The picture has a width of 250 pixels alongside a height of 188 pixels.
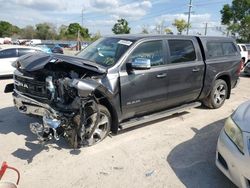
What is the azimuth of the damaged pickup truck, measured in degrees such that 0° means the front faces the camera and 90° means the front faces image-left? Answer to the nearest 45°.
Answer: approximately 45°

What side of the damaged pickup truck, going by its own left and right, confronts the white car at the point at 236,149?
left

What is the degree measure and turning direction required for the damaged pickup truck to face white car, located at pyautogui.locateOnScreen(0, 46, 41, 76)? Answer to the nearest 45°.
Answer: approximately 90° to its right

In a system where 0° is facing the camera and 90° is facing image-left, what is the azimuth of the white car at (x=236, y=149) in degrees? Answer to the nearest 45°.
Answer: approximately 45°
